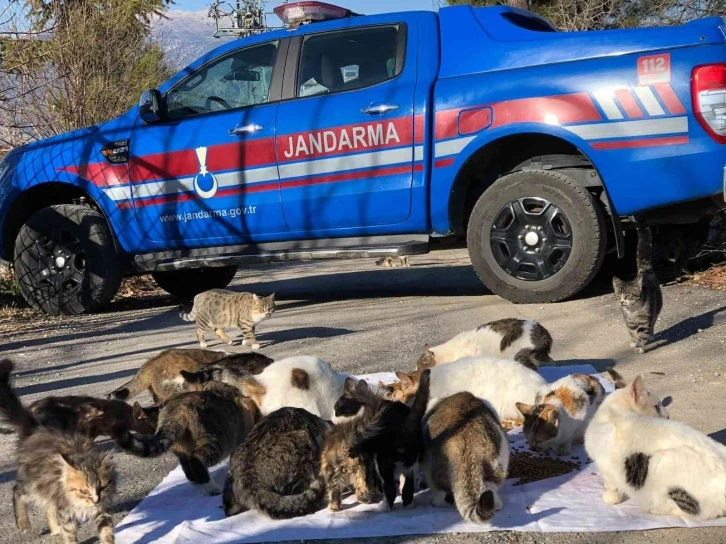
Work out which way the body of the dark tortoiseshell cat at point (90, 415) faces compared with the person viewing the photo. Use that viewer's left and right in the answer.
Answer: facing to the right of the viewer

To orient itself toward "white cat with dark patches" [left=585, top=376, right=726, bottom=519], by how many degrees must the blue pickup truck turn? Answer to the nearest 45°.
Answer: approximately 90° to its left

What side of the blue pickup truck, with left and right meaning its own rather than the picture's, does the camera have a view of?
left

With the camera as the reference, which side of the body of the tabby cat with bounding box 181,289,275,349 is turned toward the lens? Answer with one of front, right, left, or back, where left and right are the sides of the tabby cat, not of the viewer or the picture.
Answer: right

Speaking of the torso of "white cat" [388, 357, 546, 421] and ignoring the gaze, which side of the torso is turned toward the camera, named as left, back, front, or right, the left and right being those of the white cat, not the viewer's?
left

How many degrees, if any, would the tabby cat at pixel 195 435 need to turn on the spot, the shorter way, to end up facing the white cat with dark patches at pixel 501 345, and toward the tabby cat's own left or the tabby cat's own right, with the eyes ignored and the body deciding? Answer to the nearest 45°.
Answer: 0° — it already faces it

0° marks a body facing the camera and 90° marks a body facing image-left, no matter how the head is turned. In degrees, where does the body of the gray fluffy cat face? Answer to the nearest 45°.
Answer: approximately 315°
